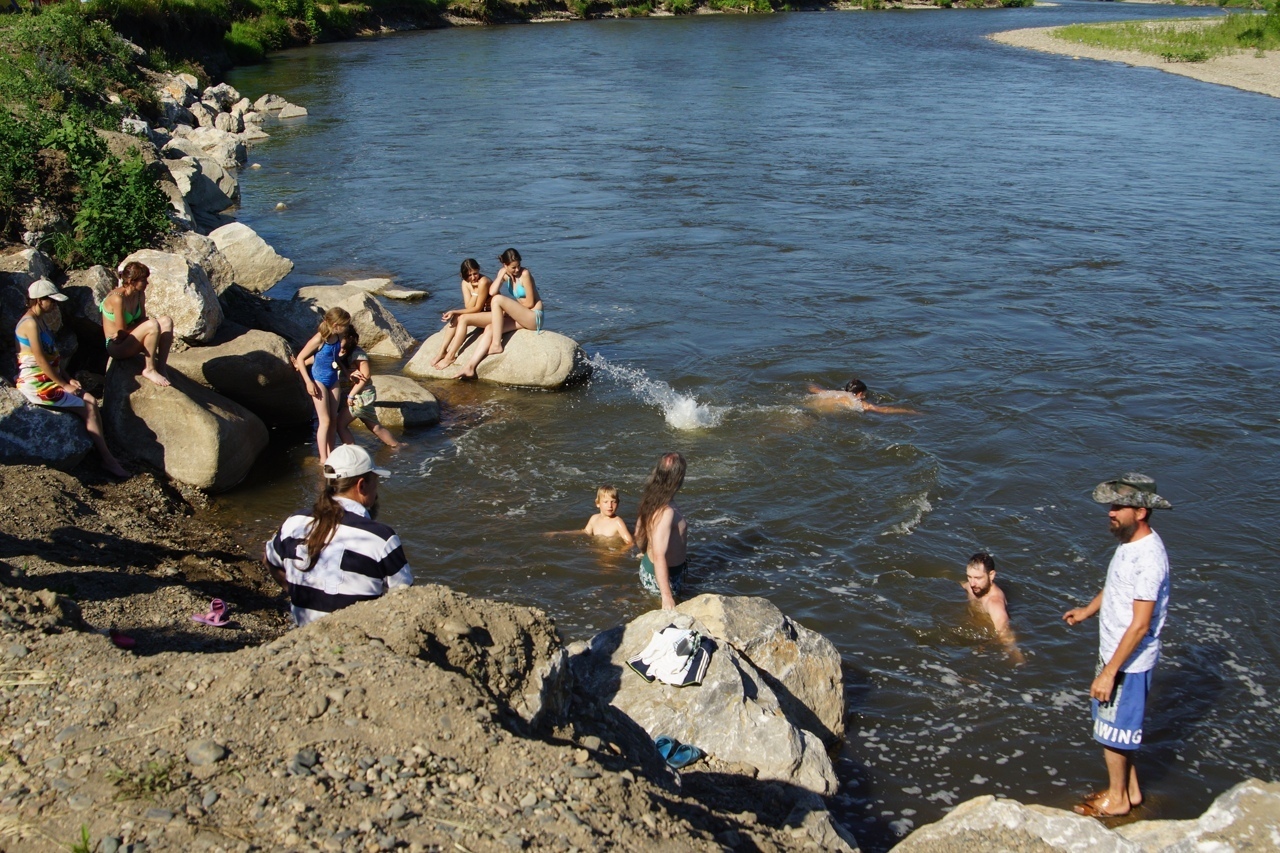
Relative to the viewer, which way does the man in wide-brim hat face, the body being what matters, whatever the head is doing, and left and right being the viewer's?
facing to the left of the viewer

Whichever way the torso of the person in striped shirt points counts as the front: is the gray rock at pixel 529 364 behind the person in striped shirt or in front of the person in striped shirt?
in front

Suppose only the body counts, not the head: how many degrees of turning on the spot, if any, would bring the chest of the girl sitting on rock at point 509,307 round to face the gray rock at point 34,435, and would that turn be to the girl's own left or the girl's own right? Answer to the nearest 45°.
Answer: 0° — they already face it

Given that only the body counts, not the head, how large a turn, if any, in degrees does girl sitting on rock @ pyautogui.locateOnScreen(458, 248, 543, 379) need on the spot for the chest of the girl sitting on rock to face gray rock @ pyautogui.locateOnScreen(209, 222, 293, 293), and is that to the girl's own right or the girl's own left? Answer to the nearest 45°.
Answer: approximately 90° to the girl's own right

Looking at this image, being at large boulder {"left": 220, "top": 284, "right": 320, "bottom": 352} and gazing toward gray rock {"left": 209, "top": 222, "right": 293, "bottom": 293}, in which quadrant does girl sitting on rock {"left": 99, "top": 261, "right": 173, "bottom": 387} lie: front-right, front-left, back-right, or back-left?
back-left

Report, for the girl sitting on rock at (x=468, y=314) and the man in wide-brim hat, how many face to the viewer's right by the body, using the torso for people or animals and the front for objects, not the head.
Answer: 0

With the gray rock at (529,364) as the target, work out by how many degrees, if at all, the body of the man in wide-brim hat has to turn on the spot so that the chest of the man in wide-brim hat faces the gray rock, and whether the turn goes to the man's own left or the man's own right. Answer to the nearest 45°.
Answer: approximately 45° to the man's own right

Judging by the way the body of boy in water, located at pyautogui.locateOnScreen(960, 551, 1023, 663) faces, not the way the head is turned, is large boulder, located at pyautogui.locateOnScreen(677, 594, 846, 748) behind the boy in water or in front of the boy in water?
in front

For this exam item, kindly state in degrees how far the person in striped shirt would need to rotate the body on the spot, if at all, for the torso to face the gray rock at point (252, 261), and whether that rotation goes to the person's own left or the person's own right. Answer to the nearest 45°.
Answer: approximately 45° to the person's own left

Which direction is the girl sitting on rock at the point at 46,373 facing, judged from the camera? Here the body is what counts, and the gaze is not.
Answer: to the viewer's right

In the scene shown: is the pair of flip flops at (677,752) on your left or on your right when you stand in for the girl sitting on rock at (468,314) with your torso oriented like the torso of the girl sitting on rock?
on your left
